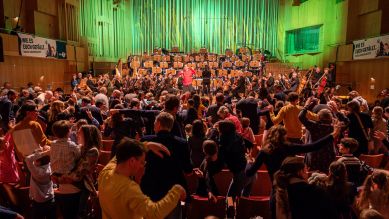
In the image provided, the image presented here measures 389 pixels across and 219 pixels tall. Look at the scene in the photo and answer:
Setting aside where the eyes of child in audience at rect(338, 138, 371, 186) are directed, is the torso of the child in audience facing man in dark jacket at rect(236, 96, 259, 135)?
no

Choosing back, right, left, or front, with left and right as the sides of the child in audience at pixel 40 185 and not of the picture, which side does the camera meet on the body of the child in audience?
back

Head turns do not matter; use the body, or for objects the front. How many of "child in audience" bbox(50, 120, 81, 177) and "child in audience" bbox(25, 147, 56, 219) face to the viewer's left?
0

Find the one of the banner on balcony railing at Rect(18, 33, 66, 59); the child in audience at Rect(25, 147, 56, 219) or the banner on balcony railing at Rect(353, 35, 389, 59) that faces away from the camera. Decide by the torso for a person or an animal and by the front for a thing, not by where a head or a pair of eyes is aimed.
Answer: the child in audience

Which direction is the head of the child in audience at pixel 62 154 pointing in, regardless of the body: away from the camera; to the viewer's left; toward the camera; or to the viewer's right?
away from the camera

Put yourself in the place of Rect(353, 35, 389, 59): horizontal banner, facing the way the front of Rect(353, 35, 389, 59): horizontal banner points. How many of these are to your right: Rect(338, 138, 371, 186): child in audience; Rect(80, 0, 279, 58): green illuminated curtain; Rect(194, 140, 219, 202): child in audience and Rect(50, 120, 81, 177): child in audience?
1

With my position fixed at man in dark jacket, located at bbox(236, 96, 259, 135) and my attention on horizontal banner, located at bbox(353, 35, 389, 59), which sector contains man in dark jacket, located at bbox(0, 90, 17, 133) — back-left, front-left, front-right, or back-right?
back-left

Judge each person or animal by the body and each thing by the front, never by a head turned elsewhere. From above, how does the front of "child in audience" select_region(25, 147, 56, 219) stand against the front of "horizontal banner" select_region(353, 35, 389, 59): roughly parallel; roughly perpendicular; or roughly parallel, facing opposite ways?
roughly perpendicular

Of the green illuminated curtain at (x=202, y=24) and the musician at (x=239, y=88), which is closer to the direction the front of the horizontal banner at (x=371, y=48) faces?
the musician

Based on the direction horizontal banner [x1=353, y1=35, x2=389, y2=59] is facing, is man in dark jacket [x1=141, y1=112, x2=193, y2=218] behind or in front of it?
in front

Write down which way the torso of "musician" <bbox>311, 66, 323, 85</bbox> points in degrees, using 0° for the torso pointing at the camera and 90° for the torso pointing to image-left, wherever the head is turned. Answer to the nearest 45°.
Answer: approximately 45°

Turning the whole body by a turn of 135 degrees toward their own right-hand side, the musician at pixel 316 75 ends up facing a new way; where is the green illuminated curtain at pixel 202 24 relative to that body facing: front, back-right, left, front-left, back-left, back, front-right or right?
front-left

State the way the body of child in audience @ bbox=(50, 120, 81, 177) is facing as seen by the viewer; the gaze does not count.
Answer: away from the camera
